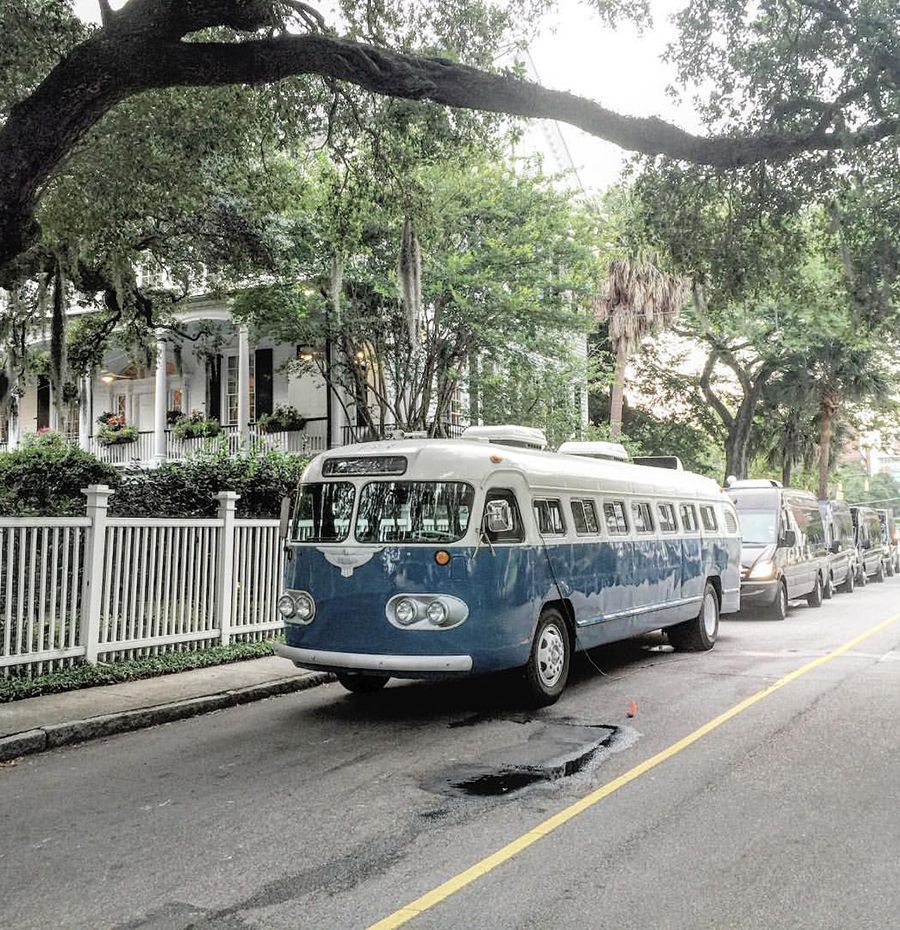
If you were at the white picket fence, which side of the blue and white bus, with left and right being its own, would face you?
right

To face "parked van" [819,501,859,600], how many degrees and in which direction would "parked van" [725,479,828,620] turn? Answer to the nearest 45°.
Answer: approximately 135° to its right

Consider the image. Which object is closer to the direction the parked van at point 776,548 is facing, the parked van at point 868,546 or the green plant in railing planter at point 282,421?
the green plant in railing planter

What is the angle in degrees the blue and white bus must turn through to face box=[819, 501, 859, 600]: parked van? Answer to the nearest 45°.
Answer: approximately 180°

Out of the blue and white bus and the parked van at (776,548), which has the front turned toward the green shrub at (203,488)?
the parked van

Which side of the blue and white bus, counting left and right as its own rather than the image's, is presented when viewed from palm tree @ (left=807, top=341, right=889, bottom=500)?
back

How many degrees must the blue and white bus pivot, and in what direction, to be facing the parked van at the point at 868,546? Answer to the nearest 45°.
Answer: approximately 180°

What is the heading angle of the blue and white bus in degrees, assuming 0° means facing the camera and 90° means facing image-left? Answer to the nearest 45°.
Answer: approximately 45°

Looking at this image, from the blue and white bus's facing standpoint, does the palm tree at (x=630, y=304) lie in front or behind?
behind

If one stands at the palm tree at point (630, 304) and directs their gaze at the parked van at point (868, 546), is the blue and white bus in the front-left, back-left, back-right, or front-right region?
back-right

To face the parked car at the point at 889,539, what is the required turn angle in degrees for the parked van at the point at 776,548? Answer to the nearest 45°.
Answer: approximately 135° to its right

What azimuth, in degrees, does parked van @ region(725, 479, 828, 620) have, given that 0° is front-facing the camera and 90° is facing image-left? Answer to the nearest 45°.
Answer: approximately 45°
